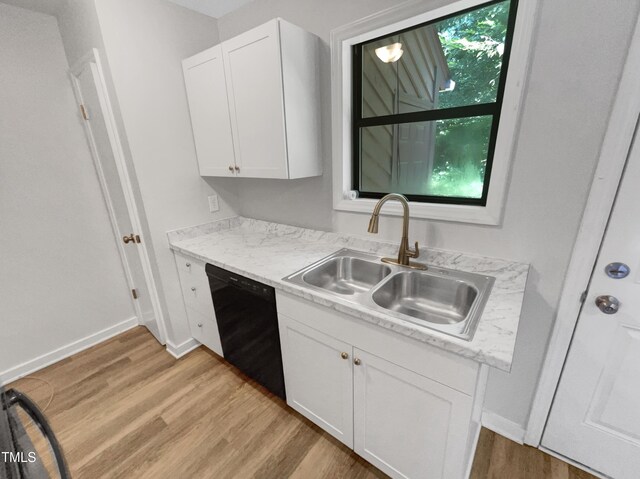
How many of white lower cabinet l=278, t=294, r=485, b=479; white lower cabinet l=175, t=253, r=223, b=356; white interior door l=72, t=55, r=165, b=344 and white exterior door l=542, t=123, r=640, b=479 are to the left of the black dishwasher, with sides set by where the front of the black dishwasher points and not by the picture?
2

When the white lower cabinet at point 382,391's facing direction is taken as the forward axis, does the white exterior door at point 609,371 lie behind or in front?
behind

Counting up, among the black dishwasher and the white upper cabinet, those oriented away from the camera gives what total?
0

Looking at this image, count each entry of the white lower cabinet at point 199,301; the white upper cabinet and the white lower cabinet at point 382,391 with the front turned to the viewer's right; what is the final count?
0

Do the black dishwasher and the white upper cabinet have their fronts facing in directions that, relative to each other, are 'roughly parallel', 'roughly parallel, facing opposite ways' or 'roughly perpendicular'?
roughly parallel

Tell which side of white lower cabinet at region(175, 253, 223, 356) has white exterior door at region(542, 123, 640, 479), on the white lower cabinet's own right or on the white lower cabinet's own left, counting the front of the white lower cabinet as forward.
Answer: on the white lower cabinet's own left

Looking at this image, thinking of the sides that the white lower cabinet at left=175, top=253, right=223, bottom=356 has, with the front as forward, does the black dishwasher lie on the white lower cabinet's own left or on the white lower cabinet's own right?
on the white lower cabinet's own left

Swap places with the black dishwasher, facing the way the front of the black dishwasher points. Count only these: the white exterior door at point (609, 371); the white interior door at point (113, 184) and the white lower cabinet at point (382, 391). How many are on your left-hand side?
2

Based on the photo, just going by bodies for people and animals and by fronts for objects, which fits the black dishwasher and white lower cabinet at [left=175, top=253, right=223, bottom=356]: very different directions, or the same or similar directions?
same or similar directions

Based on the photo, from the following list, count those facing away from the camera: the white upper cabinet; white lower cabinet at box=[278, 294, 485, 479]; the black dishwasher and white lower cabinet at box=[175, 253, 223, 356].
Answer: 0

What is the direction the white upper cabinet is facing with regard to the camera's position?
facing the viewer and to the left of the viewer
